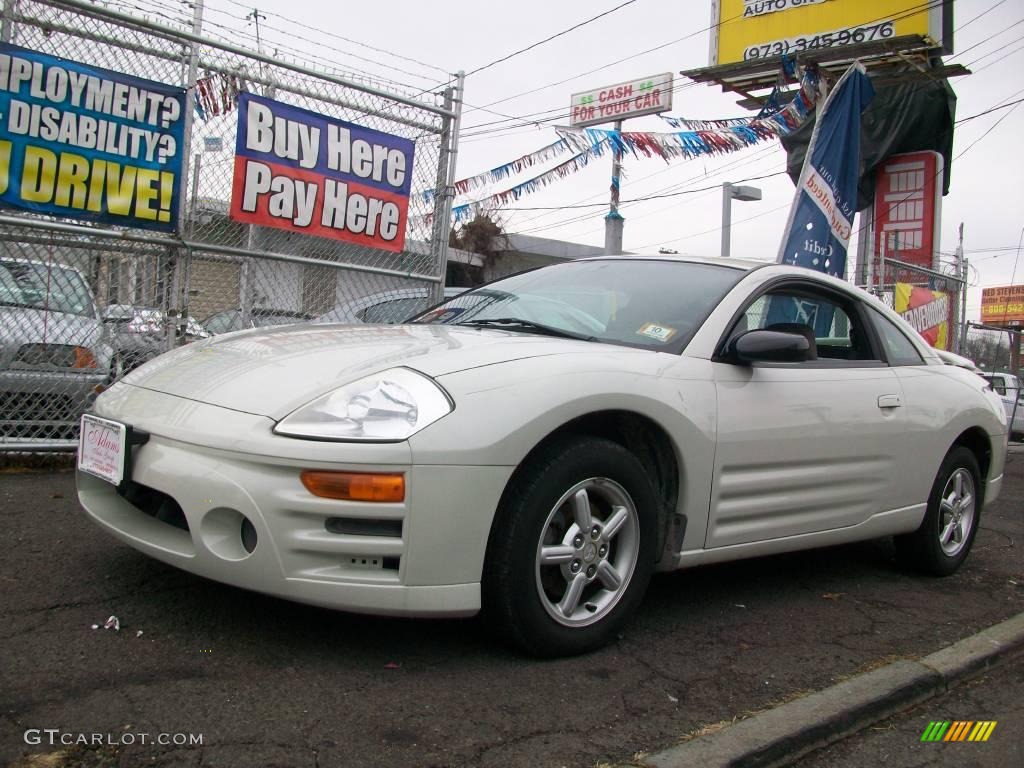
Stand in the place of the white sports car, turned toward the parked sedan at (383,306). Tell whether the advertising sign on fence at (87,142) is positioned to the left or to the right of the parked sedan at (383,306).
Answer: left

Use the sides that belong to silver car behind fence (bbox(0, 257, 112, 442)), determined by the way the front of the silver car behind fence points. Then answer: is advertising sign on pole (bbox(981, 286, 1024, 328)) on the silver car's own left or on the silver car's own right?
on the silver car's own left

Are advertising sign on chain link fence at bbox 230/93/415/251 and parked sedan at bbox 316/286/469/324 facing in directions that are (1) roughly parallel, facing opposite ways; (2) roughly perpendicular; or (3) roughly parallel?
roughly perpendicular

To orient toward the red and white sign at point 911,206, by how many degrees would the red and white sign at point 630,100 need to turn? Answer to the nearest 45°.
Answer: approximately 90° to its left

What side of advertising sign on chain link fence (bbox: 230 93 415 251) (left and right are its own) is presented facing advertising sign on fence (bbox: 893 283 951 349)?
left

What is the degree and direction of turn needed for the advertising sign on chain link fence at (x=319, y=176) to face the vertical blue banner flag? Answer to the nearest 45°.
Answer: approximately 90° to its left

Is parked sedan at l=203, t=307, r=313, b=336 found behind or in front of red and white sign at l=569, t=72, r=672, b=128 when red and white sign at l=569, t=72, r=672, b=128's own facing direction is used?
in front

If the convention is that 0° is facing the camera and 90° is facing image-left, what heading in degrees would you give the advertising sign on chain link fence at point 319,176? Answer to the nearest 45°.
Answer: approximately 315°

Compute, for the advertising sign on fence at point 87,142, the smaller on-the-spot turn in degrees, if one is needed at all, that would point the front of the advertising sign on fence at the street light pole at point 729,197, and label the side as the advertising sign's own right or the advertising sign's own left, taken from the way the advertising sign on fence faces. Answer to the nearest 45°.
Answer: approximately 90° to the advertising sign's own left

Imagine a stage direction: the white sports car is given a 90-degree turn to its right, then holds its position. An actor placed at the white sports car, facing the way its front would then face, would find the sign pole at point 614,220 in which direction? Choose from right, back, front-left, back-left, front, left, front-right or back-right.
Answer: front-right

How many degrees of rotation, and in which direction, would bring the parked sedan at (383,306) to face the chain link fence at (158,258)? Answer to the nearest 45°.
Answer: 0° — it already faces it
